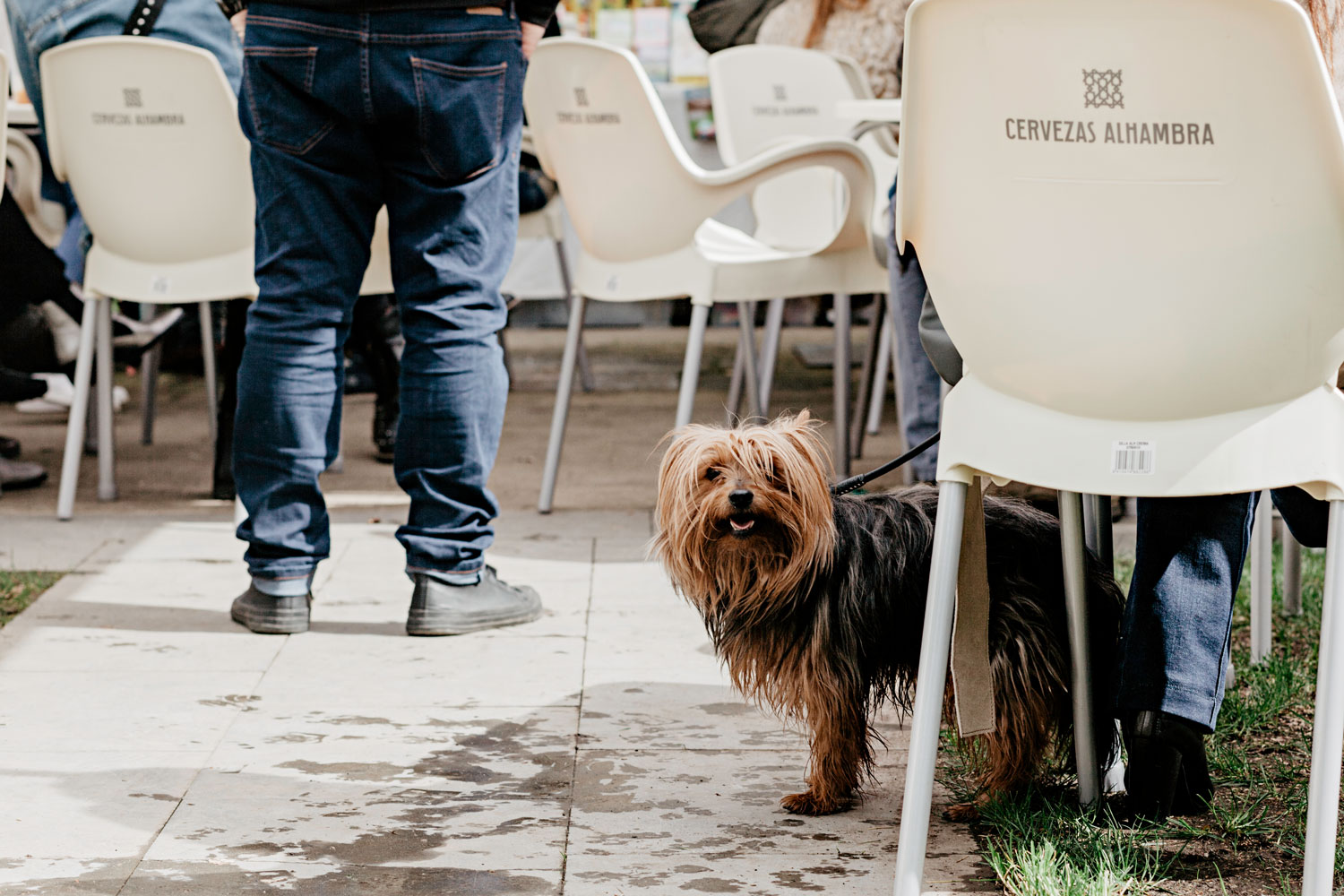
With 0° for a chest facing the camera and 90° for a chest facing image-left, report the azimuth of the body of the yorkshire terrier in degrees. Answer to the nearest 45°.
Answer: approximately 90°

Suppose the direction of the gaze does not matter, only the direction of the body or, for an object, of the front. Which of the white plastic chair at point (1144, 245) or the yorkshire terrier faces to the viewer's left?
the yorkshire terrier

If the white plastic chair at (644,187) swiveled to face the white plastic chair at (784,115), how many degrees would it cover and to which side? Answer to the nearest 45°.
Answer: approximately 45° to its left

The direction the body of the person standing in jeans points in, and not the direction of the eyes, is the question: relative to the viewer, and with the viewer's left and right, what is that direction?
facing away from the viewer

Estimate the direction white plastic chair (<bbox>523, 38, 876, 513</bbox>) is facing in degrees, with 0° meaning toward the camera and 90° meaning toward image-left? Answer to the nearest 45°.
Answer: approximately 225°

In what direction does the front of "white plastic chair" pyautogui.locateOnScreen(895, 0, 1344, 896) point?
away from the camera

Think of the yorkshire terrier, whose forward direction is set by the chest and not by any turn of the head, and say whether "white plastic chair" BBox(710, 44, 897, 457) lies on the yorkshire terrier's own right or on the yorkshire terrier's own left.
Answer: on the yorkshire terrier's own right

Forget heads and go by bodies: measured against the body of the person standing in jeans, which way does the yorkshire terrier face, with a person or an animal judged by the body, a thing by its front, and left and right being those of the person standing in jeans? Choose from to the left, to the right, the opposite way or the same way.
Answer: to the left

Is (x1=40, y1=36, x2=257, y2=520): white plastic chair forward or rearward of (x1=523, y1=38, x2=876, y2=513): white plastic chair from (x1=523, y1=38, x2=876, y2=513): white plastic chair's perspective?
rearward

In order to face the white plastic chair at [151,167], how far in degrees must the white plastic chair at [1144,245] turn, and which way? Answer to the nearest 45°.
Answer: approximately 45° to its left

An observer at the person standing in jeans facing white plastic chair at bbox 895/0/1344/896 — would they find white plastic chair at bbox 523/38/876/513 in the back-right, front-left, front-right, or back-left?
back-left

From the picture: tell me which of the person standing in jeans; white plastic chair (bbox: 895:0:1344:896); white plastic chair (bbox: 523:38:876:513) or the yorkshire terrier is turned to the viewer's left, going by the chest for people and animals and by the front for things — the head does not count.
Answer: the yorkshire terrier
